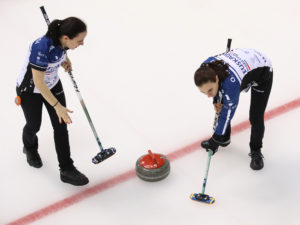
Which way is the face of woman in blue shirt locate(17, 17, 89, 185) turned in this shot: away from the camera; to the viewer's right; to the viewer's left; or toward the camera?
to the viewer's right

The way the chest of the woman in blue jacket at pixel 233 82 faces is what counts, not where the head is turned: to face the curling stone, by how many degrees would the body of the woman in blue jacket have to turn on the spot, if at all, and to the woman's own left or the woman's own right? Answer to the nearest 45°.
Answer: approximately 45° to the woman's own right

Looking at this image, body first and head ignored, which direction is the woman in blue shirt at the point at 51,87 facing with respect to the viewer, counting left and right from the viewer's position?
facing the viewer and to the right of the viewer

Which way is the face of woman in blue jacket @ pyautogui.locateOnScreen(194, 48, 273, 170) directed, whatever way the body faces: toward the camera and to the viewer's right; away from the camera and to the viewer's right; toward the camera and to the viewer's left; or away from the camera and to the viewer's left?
toward the camera and to the viewer's left

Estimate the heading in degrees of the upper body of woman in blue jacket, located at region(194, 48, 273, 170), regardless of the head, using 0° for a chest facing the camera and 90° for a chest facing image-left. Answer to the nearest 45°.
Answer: approximately 45°

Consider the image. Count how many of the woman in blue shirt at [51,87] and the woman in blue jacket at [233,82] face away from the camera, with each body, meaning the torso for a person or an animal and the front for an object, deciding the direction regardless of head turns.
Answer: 0

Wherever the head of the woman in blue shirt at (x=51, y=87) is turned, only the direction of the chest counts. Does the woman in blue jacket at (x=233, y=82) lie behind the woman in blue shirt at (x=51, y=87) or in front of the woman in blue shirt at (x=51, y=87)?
in front
